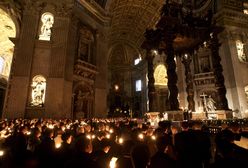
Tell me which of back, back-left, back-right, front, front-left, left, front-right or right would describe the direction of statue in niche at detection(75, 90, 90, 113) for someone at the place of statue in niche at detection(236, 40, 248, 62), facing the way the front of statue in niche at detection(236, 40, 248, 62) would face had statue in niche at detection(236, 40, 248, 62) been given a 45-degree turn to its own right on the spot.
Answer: front-left

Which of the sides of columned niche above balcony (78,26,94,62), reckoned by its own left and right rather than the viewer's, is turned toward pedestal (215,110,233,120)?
front

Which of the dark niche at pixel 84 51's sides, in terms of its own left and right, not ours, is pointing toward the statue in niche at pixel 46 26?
right

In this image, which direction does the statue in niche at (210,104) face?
toward the camera

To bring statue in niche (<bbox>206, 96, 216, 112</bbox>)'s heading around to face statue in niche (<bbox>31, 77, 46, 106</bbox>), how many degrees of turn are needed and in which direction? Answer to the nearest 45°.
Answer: approximately 45° to its right

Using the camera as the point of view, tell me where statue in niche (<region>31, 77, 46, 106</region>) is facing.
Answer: facing the viewer

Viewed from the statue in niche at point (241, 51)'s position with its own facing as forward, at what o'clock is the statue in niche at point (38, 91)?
the statue in niche at point (38, 91) is roughly at 12 o'clock from the statue in niche at point (241, 51).

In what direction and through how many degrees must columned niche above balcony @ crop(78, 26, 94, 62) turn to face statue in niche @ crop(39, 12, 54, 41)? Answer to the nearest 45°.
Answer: approximately 90° to its right

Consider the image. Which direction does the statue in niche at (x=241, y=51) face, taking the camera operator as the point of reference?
facing the viewer and to the left of the viewer

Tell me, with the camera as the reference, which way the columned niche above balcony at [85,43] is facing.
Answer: facing the viewer and to the right of the viewer

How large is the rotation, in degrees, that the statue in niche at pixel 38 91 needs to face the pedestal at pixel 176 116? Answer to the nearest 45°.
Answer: approximately 45° to its left
